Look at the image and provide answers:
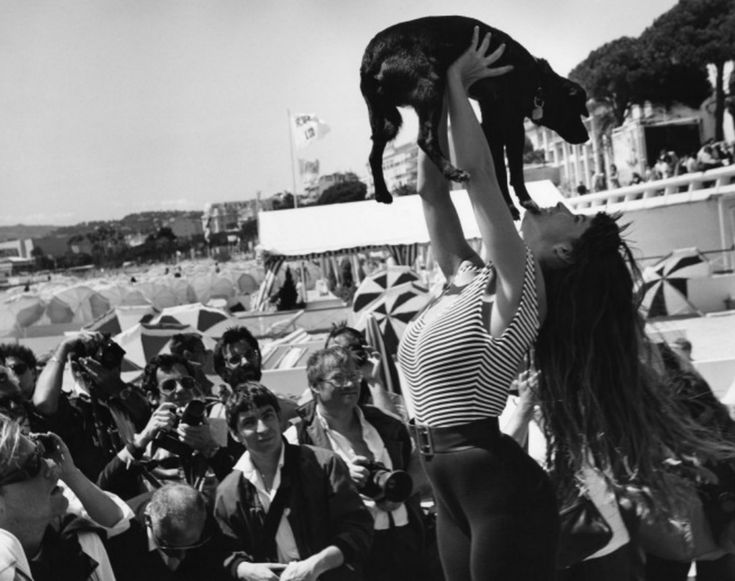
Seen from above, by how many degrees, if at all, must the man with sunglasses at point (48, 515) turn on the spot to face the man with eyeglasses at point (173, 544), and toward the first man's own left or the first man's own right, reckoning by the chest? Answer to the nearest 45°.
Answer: approximately 90° to the first man's own left

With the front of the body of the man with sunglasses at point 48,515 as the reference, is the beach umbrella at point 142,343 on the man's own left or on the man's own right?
on the man's own left

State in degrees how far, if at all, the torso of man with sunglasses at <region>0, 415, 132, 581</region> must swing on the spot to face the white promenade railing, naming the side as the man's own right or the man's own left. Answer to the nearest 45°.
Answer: approximately 90° to the man's own left

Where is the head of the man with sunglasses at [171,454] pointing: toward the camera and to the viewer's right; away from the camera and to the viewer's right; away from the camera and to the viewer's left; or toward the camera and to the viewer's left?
toward the camera and to the viewer's right

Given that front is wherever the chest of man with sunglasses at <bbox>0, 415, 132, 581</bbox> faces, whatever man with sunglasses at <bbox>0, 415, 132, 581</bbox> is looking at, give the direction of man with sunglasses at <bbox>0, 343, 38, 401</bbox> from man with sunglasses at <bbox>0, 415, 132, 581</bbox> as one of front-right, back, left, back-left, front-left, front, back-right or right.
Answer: back-left

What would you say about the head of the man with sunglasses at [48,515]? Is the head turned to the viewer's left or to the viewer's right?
to the viewer's right

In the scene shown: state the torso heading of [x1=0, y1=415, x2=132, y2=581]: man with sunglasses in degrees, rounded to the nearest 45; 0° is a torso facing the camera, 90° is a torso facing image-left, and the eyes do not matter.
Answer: approximately 315°

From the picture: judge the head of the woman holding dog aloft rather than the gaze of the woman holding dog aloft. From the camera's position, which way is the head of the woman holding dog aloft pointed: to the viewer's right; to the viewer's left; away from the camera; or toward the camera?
to the viewer's left

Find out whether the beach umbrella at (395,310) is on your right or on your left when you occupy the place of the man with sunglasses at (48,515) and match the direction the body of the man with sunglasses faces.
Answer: on your left
